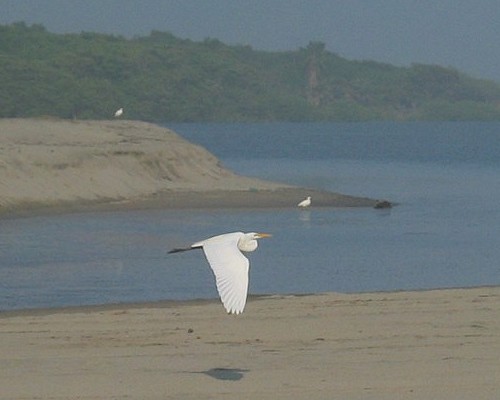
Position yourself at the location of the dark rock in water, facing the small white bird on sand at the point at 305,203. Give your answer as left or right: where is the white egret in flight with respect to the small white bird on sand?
left

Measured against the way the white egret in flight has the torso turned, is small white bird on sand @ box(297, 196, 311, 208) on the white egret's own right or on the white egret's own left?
on the white egret's own left

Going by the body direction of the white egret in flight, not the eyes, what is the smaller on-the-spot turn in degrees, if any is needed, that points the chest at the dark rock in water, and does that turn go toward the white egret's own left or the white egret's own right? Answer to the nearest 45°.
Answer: approximately 90° to the white egret's own left

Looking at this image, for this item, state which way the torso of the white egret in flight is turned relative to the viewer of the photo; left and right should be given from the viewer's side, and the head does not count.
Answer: facing to the right of the viewer
